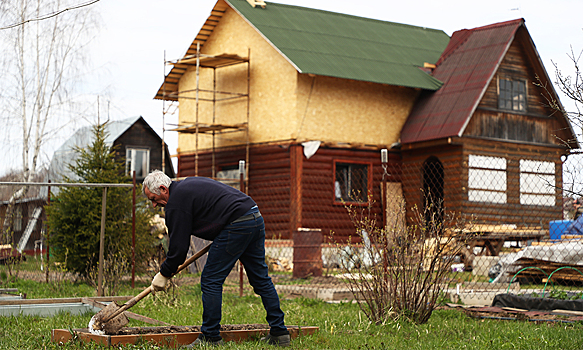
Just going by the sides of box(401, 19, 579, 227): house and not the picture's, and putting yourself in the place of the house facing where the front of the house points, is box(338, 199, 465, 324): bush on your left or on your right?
on your right

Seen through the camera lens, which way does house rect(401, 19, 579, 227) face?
facing the viewer and to the right of the viewer

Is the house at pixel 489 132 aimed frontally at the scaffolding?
no

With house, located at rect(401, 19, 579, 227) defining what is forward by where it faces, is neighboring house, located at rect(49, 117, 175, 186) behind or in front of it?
behind

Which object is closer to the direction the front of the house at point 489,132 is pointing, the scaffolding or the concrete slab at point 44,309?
the concrete slab

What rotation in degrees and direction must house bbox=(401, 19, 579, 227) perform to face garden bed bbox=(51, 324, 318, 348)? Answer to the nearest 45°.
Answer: approximately 45° to its right

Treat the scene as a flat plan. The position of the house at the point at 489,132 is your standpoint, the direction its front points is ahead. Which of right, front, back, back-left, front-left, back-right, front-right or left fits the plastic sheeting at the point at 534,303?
front-right

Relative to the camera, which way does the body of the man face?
to the viewer's left

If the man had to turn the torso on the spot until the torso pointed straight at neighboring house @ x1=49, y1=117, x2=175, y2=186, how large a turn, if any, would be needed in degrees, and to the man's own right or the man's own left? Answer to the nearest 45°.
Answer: approximately 90° to the man's own right

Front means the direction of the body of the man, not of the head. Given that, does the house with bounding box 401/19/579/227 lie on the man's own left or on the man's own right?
on the man's own right

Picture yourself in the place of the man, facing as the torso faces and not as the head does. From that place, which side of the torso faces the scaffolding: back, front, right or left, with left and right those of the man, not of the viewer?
right

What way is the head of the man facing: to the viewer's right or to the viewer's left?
to the viewer's left

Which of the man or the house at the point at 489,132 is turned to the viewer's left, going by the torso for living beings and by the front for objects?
the man

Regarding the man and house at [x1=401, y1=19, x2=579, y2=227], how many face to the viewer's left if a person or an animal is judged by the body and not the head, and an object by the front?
1

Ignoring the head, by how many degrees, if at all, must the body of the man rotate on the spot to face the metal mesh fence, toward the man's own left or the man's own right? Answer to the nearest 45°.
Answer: approximately 90° to the man's own right
